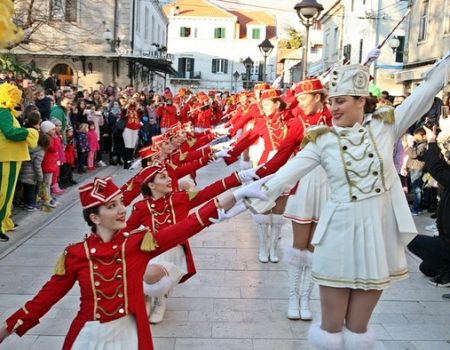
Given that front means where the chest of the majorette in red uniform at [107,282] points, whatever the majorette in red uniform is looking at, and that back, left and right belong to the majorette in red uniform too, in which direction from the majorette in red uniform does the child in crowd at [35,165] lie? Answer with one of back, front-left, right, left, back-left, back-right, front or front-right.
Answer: back

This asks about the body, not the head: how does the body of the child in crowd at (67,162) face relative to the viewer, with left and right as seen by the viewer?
facing to the right of the viewer

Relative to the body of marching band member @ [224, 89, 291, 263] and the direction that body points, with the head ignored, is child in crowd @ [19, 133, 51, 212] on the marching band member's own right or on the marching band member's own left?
on the marching band member's own right

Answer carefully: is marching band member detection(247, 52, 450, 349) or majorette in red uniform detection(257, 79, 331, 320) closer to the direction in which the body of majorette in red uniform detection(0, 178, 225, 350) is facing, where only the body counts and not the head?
the marching band member

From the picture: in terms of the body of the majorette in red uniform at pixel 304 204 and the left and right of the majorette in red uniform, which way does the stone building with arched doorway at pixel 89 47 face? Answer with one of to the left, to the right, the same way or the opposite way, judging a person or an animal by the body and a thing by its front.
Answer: to the left

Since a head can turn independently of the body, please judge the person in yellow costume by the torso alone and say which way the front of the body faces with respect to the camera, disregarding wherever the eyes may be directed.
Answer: to the viewer's right
